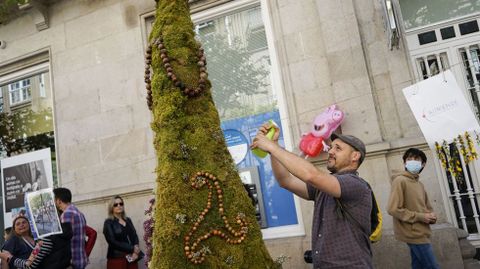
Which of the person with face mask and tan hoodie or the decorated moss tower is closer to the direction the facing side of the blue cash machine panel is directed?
the decorated moss tower

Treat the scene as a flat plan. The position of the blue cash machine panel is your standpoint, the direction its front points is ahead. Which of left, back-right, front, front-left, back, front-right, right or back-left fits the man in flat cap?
front

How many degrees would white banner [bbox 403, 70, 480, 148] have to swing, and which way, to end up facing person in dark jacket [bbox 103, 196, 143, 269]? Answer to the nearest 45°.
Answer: approximately 90° to its right

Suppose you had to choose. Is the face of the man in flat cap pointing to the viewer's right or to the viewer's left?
to the viewer's left

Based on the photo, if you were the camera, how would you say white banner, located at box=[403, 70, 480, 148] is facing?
facing the viewer

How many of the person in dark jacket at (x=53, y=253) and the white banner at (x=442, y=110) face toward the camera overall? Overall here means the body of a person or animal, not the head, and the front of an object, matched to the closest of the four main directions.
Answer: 1

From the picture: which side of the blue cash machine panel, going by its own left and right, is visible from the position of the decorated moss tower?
front

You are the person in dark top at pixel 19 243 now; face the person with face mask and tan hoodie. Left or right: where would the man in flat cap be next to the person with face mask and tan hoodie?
right

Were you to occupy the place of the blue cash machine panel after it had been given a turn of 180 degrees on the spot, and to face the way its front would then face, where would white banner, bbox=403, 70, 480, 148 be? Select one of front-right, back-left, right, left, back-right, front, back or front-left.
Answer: back-right

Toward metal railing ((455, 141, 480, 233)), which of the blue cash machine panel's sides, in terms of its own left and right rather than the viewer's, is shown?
left
